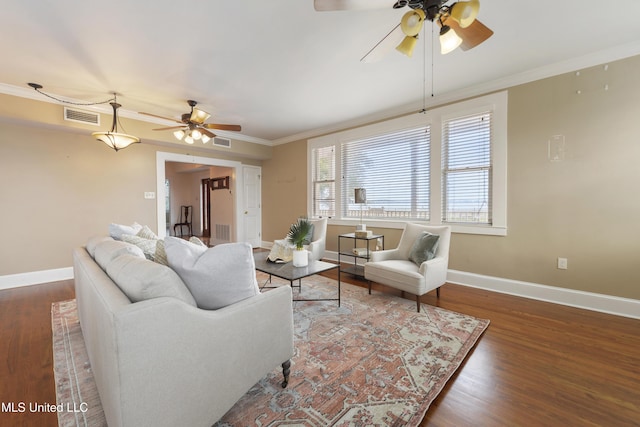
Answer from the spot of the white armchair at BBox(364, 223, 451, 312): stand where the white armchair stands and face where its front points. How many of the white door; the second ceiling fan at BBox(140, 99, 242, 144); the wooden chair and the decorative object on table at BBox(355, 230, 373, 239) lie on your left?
0

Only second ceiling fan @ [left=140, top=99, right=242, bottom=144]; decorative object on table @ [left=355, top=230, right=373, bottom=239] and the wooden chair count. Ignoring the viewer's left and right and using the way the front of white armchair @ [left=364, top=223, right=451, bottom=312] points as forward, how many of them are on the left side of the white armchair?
0

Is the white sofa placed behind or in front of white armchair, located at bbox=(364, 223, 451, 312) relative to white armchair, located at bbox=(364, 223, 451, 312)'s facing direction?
in front

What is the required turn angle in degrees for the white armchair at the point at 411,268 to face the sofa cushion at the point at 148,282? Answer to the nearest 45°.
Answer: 0° — it already faces it

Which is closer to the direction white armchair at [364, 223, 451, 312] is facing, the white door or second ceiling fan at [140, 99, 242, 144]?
the second ceiling fan

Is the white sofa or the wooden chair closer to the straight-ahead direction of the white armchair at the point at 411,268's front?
the white sofa

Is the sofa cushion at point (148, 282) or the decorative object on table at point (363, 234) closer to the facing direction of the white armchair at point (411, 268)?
the sofa cushion

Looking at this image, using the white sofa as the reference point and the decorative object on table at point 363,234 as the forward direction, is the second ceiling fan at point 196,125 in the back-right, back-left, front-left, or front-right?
front-left

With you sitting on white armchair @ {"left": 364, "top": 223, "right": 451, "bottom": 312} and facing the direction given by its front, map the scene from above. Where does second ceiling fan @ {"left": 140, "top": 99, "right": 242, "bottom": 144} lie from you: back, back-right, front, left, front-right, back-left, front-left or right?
front-right

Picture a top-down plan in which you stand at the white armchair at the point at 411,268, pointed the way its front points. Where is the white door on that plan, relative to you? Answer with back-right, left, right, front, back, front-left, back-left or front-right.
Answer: right

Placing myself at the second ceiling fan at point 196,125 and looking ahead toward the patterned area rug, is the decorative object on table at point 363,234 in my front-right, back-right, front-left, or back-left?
front-left

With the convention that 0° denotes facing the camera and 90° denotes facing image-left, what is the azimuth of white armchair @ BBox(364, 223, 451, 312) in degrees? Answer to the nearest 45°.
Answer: approximately 45°

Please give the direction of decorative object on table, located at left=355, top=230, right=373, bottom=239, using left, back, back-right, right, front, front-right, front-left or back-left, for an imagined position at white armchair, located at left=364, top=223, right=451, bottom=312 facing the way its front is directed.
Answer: right
